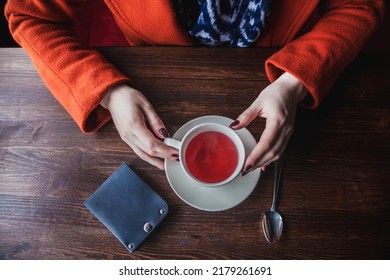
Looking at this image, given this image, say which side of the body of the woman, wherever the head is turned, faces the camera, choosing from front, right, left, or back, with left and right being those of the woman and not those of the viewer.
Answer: front
